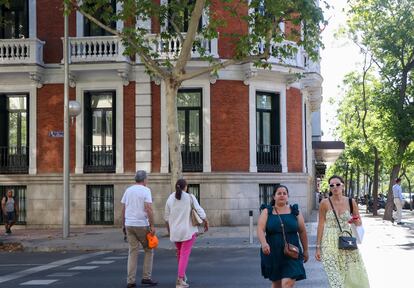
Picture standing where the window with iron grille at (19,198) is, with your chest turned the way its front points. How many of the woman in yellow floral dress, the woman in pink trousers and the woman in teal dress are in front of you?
3

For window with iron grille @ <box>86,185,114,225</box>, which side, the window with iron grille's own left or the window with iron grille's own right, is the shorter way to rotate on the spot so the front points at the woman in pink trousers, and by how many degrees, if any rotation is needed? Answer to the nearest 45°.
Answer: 0° — it already faces them

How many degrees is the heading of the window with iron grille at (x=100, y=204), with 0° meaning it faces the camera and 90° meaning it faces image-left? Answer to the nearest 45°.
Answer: approximately 0°

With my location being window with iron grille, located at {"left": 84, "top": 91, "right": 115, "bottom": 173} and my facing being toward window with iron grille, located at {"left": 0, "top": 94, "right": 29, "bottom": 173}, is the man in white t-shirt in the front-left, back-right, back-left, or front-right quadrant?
back-left
